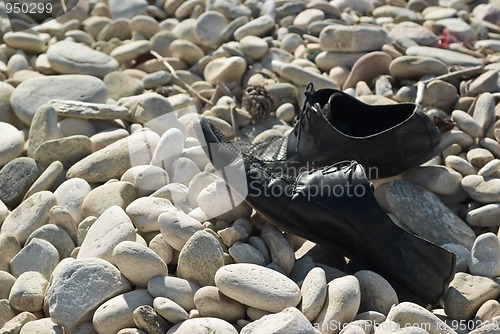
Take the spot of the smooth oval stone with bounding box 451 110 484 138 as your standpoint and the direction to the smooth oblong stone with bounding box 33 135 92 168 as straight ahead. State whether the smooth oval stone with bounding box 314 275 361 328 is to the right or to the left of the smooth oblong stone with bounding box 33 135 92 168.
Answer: left

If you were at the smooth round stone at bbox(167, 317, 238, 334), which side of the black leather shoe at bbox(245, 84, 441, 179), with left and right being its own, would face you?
left

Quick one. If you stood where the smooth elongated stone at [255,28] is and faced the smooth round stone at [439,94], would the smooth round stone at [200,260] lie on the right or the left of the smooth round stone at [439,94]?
right

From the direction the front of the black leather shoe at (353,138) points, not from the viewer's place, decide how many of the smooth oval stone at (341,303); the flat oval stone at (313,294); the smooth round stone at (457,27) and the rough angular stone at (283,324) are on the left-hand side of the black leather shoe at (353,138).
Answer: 3

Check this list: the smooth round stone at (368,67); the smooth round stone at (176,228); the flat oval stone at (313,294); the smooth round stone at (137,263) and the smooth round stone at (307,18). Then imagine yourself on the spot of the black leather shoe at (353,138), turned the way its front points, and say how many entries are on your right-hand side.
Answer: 2

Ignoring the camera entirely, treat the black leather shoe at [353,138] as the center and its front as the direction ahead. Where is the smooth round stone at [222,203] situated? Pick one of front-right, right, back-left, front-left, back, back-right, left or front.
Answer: front-left

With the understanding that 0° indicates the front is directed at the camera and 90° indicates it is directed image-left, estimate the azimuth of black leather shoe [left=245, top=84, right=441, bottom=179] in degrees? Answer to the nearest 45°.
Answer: approximately 90°

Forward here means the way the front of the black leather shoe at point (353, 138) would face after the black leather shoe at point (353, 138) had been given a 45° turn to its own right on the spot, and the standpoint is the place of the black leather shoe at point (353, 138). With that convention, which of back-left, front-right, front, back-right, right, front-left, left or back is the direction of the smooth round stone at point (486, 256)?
back

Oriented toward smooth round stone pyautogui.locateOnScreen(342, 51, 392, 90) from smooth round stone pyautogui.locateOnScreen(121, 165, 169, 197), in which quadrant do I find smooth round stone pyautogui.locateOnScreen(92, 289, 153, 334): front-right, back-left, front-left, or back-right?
back-right

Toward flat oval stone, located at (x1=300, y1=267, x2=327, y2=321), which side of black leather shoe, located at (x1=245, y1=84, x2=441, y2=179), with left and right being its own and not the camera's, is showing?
left
